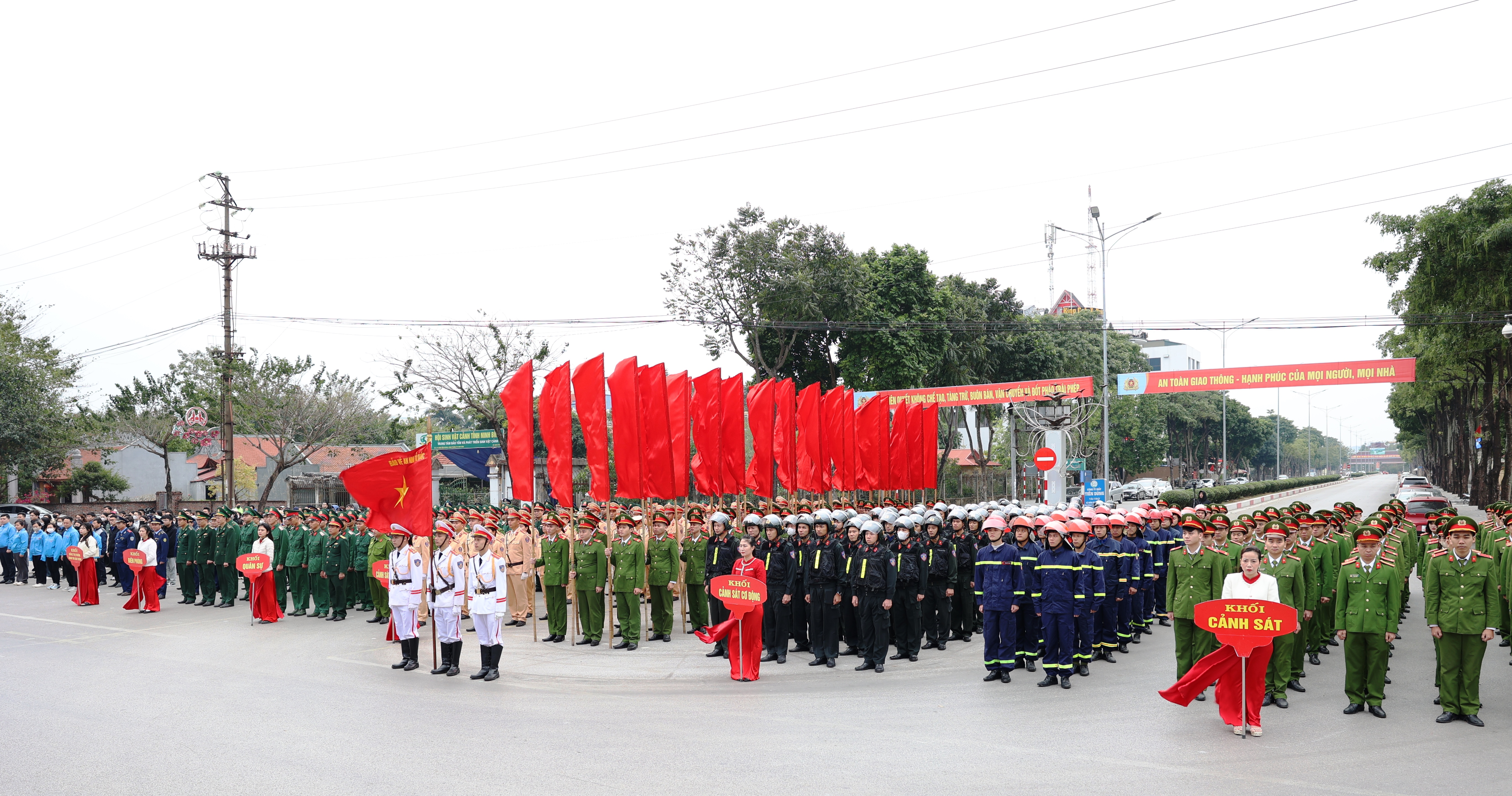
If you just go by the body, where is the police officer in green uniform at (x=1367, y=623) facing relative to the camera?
toward the camera

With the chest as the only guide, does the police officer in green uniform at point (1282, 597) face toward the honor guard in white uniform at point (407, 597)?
no

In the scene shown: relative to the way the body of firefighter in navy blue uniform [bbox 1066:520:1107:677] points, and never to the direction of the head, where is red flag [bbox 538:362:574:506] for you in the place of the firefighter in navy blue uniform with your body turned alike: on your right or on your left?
on your right

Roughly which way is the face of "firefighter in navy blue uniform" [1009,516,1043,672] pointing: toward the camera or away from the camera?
toward the camera

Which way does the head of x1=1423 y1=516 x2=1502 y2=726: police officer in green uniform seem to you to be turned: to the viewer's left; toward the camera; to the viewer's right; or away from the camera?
toward the camera

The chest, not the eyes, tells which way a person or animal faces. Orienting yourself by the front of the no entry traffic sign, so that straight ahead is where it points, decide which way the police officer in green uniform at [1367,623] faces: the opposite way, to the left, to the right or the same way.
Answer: the same way

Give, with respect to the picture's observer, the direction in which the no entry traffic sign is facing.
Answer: facing the viewer

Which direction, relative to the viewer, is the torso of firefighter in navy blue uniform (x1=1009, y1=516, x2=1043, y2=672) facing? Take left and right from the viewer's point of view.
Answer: facing the viewer and to the left of the viewer

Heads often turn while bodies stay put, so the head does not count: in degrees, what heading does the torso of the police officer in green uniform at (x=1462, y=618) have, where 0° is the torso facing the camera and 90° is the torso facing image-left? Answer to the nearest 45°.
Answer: approximately 0°

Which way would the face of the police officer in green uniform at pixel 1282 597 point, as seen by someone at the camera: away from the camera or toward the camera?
toward the camera
